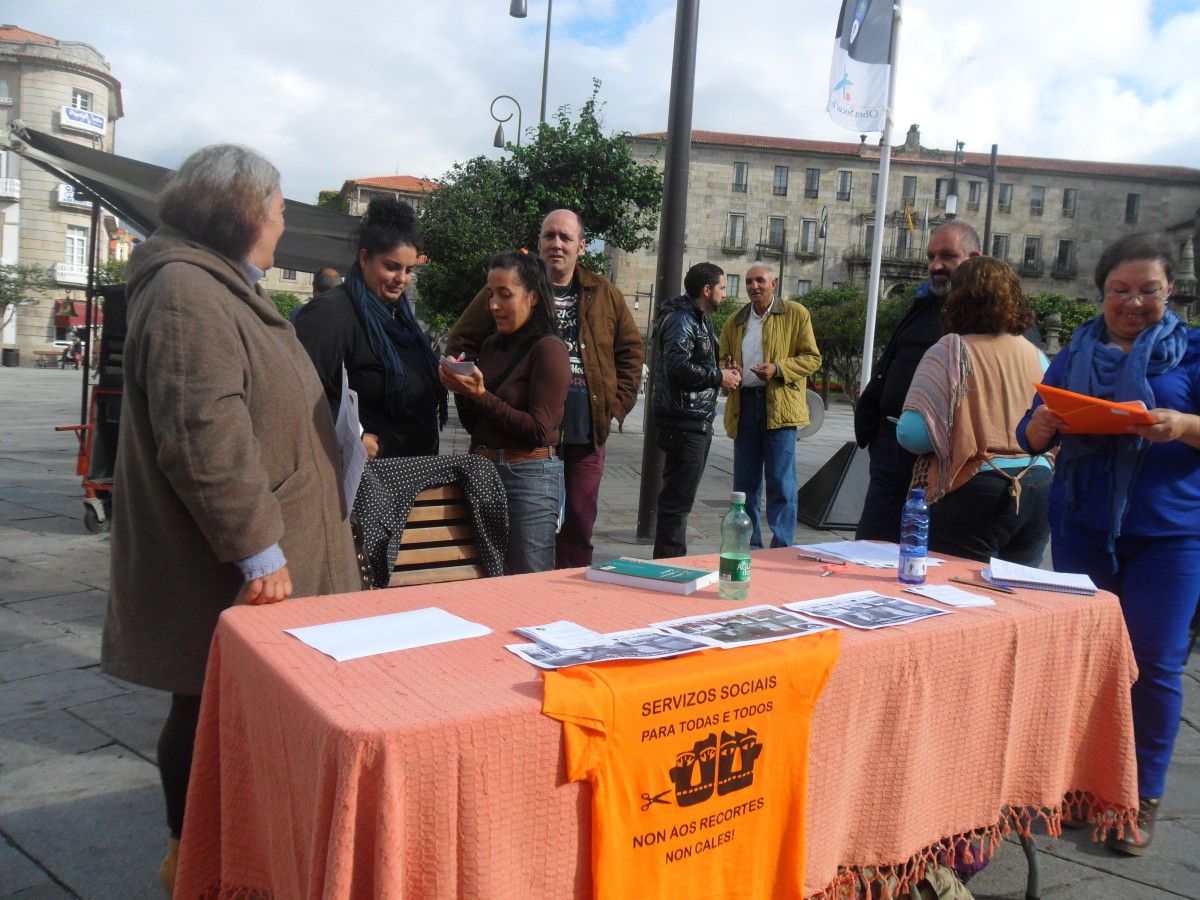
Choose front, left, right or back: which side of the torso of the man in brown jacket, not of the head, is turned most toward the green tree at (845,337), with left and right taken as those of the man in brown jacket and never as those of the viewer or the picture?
back

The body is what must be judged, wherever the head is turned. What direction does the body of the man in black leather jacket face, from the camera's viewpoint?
to the viewer's right

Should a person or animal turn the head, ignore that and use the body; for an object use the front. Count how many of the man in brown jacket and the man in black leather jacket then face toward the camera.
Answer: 1

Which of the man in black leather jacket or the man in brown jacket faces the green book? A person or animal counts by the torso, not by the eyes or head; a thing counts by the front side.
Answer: the man in brown jacket

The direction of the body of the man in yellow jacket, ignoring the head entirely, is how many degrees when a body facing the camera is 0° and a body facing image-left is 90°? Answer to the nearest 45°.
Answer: approximately 45°

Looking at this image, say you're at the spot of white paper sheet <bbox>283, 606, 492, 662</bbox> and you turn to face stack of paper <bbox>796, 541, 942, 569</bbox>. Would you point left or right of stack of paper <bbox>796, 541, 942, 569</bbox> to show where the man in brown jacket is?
left

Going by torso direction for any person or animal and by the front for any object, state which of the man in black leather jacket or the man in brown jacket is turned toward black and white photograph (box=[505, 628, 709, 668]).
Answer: the man in brown jacket
